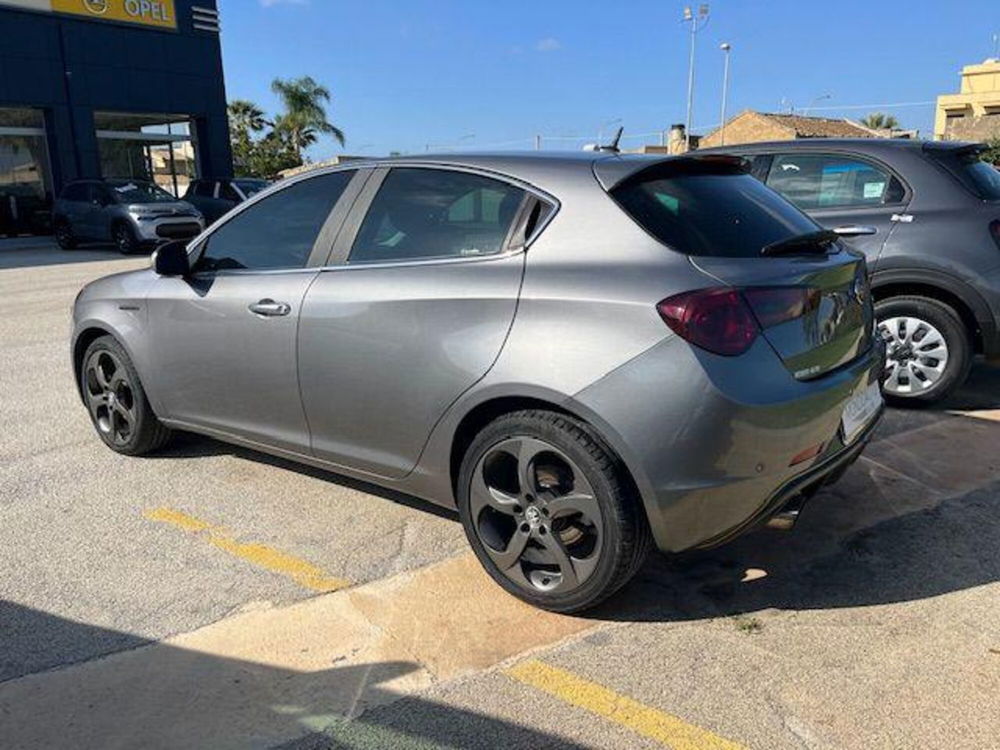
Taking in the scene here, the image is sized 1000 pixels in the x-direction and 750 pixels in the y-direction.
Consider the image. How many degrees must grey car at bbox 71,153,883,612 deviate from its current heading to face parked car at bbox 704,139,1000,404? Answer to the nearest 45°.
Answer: approximately 90° to its right

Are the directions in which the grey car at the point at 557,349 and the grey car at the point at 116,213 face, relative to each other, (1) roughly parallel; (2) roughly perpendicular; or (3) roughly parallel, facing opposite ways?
roughly parallel, facing opposite ways

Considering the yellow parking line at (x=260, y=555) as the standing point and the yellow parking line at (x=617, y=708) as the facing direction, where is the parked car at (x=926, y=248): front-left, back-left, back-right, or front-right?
front-left

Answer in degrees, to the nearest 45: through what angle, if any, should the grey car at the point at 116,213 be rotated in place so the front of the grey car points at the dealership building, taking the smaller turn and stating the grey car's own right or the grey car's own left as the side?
approximately 135° to the grey car's own left

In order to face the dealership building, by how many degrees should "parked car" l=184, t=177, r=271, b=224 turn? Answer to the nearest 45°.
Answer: approximately 180°

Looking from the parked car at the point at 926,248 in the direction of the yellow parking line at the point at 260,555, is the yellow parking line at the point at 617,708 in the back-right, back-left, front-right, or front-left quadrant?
front-left

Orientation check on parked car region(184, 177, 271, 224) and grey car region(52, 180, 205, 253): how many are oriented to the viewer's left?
0

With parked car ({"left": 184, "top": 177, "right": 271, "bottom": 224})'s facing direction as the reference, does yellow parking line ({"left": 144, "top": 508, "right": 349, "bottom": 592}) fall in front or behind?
in front

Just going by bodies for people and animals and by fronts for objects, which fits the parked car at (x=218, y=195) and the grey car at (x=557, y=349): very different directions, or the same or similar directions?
very different directions

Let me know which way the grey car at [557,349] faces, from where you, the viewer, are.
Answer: facing away from the viewer and to the left of the viewer

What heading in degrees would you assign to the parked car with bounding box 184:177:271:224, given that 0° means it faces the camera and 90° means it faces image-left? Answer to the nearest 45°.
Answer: approximately 315°

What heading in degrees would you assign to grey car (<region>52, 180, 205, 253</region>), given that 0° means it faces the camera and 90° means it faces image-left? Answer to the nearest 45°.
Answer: approximately 315°

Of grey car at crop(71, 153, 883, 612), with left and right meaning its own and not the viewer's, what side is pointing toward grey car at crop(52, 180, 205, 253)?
front
